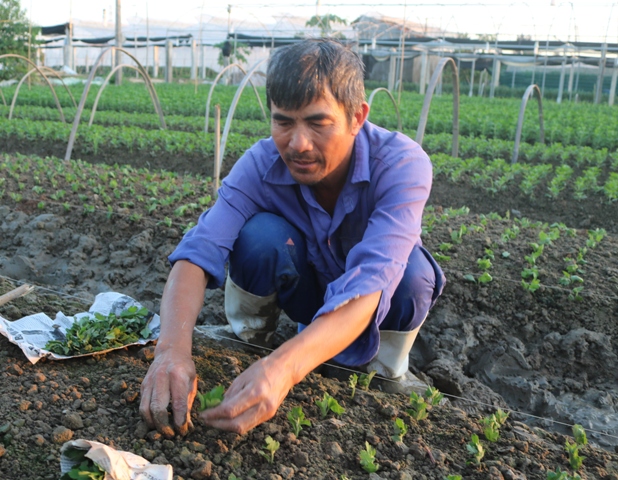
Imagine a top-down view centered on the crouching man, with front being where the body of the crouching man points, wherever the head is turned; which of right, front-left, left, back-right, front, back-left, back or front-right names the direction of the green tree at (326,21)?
back-right

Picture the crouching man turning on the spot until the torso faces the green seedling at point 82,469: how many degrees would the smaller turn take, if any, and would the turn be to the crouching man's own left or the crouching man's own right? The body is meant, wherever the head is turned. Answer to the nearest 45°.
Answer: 0° — they already face it

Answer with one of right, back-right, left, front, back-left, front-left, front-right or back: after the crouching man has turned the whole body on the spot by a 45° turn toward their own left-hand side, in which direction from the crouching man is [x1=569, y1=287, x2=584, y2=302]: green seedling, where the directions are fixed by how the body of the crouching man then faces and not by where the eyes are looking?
back-left

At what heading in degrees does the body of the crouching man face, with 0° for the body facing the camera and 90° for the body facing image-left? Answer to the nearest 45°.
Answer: approximately 45°

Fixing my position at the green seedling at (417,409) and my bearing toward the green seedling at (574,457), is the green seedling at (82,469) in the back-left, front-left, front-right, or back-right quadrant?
back-right
